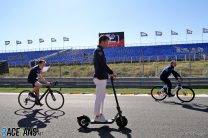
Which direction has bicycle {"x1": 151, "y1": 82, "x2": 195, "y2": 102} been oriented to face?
to the viewer's right

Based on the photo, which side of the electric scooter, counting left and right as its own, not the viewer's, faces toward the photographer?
right

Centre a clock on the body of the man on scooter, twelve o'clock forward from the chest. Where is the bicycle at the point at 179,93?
The bicycle is roughly at 10 o'clock from the man on scooter.

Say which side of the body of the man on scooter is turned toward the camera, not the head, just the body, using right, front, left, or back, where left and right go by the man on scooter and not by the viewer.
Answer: right
